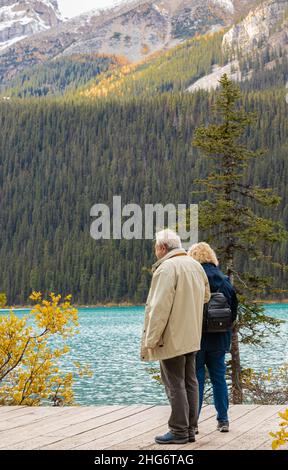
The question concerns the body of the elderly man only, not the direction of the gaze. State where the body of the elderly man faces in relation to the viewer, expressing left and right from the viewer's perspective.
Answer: facing away from the viewer and to the left of the viewer

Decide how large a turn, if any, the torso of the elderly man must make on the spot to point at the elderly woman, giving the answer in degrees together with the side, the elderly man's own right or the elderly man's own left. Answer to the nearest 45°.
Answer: approximately 90° to the elderly man's own right

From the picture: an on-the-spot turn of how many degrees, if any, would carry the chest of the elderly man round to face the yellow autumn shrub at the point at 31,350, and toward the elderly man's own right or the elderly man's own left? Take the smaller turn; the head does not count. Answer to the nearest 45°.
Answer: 0° — they already face it

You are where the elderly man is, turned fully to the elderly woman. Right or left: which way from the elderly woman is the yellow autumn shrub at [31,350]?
left

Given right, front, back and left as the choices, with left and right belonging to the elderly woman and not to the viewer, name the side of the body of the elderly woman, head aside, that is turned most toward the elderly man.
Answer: left

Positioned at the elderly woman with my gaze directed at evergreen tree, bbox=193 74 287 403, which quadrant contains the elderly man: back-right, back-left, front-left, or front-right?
back-left

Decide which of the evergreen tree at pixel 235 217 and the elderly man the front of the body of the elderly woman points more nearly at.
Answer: the evergreen tree

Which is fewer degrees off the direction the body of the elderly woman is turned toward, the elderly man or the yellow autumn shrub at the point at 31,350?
the yellow autumn shrub

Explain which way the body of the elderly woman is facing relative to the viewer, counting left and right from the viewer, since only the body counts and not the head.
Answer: facing away from the viewer and to the left of the viewer

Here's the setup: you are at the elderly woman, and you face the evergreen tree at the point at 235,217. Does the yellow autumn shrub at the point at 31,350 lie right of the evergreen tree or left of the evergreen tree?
left

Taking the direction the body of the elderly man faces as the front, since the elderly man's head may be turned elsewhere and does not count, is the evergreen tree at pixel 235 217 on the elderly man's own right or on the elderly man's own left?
on the elderly man's own right
